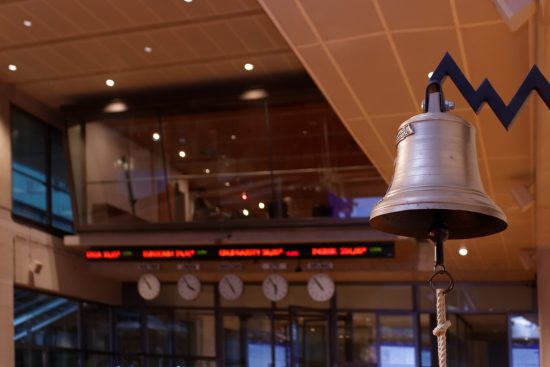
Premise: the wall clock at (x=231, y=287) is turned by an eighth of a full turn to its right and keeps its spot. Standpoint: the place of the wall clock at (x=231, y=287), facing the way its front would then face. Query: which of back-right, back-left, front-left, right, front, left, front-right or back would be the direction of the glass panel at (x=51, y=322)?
front-right

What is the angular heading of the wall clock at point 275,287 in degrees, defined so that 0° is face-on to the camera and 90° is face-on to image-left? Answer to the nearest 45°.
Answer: approximately 0°

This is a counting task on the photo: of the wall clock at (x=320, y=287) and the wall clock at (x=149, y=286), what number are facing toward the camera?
2
